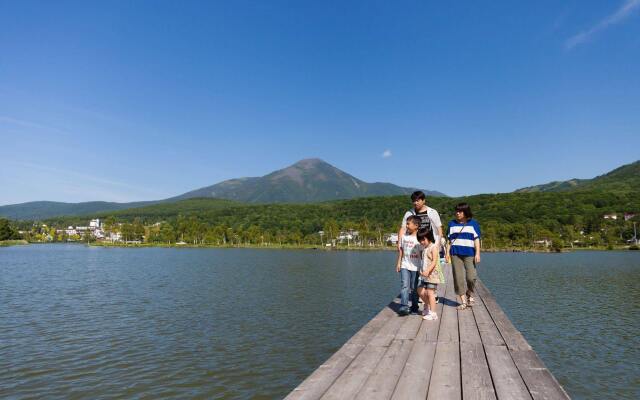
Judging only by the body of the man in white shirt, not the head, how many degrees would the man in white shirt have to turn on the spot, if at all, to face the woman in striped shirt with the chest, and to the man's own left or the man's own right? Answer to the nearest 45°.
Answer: approximately 135° to the man's own left

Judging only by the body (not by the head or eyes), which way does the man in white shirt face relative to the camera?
toward the camera

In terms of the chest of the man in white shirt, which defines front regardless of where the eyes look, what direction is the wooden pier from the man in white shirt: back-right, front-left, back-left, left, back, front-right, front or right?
front
